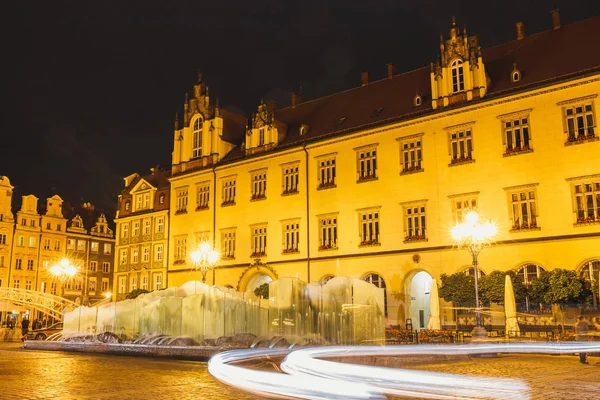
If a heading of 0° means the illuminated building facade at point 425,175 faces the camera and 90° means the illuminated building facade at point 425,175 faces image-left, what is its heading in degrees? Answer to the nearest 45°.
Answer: approximately 45°

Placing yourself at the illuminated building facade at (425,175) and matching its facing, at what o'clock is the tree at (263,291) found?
The tree is roughly at 2 o'clock from the illuminated building facade.

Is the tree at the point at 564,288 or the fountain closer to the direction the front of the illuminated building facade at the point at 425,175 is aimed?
the fountain

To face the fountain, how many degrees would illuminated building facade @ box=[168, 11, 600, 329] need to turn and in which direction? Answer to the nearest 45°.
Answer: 0° — it already faces it
